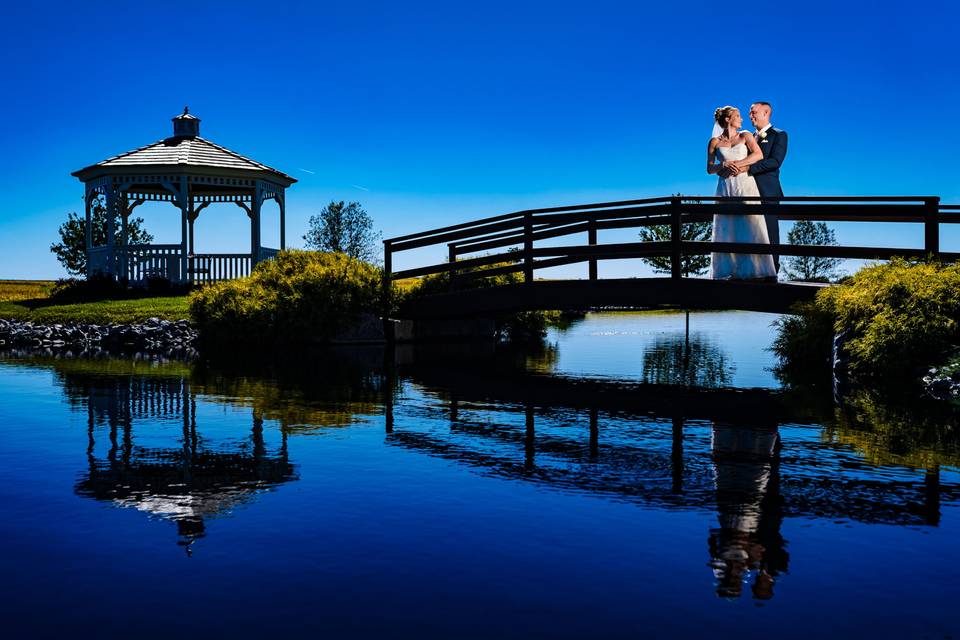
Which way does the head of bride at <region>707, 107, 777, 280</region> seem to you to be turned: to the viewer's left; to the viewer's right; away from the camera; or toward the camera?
to the viewer's right

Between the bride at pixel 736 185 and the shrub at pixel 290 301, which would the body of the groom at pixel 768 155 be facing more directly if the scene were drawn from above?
the bride

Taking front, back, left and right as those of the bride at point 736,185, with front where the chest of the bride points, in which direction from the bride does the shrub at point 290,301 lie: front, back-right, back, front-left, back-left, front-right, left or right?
right

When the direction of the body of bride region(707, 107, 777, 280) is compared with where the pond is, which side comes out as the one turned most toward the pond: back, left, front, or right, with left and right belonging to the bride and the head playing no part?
front

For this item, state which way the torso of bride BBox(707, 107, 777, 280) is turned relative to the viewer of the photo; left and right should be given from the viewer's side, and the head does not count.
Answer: facing the viewer

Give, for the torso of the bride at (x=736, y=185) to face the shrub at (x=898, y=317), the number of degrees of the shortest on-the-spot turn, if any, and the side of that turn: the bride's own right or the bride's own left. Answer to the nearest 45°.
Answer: approximately 45° to the bride's own left

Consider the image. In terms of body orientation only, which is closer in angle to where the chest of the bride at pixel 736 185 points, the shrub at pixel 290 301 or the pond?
the pond

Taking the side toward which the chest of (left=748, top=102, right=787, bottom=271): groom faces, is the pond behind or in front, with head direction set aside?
in front

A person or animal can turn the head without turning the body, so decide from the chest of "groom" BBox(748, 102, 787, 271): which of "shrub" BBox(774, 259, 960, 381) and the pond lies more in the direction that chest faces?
the pond

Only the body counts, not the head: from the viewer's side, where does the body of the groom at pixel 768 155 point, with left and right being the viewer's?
facing the viewer and to the left of the viewer

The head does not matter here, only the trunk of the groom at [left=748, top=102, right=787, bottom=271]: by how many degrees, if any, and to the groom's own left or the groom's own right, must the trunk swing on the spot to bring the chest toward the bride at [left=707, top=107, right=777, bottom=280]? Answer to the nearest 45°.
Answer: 0° — they already face them

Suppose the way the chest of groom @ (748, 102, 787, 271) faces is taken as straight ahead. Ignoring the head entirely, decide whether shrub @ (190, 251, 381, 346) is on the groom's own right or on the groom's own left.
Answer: on the groom's own right
